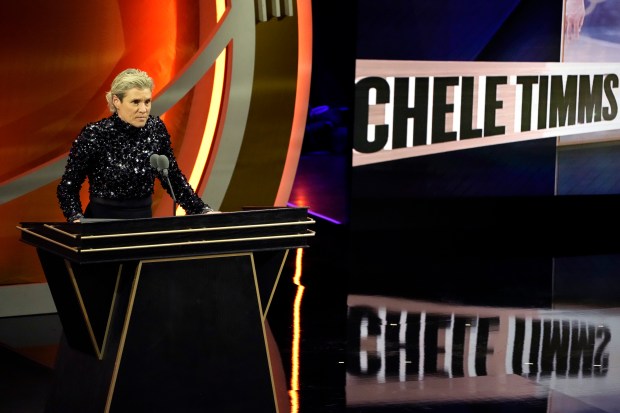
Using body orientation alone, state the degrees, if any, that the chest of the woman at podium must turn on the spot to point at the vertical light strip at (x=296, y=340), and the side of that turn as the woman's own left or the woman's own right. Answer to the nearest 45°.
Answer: approximately 90° to the woman's own left

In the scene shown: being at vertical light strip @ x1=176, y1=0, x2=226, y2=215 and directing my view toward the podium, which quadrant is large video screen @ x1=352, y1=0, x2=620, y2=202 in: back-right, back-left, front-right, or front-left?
back-left

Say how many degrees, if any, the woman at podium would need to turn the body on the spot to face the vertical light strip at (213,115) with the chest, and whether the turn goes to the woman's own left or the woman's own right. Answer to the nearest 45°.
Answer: approximately 135° to the woman's own left

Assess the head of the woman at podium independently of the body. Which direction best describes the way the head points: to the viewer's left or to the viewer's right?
to the viewer's right

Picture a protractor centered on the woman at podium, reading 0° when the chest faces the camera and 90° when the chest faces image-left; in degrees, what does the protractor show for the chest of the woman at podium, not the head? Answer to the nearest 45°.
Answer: approximately 315°

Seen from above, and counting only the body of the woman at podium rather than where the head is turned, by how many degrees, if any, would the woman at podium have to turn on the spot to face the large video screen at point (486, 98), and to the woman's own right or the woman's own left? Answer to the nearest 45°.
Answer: approximately 90° to the woman's own left
